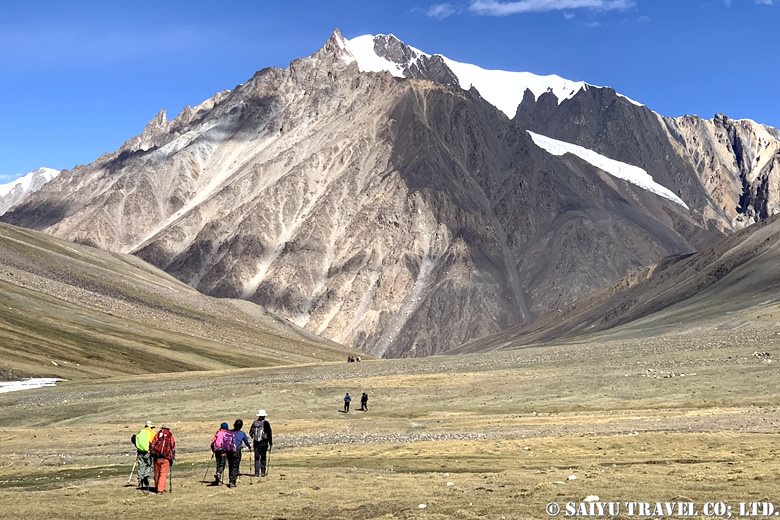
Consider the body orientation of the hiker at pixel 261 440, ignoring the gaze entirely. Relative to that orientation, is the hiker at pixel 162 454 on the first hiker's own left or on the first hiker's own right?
on the first hiker's own left

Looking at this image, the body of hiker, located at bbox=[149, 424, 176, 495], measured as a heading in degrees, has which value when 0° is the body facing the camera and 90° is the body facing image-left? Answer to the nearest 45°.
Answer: approximately 180°

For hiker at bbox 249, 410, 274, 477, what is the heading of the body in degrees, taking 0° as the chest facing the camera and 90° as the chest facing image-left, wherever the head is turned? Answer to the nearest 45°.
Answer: approximately 180°

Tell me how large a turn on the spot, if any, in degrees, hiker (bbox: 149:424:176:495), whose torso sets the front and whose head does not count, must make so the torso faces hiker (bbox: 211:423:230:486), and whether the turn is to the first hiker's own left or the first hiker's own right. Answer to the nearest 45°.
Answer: approximately 90° to the first hiker's own right

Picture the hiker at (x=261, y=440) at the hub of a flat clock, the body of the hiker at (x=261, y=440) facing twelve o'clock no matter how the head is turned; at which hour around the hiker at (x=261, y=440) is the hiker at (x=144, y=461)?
the hiker at (x=144, y=461) is roughly at 8 o'clock from the hiker at (x=261, y=440).

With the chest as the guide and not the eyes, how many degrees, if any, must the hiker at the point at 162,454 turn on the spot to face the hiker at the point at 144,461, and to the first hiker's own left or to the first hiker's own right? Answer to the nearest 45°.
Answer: approximately 45° to the first hiker's own left

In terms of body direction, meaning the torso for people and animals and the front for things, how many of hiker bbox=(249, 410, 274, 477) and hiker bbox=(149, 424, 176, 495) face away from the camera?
2

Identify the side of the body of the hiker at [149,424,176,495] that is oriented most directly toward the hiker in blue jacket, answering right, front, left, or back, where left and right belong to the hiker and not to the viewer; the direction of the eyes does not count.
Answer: right

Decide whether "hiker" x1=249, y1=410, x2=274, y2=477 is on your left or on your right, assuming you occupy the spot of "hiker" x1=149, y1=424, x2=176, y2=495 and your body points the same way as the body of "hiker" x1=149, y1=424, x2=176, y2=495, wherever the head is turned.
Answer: on your right

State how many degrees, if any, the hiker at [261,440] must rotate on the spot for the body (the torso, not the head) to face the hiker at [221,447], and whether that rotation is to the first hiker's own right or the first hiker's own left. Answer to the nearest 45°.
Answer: approximately 135° to the first hiker's own left
